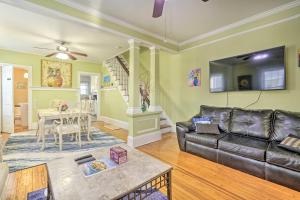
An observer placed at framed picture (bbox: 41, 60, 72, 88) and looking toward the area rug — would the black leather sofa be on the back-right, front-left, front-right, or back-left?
front-left

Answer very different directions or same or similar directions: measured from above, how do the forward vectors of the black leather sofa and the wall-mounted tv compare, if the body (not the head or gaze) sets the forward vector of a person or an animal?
same or similar directions

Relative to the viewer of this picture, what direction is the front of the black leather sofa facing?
facing the viewer and to the left of the viewer

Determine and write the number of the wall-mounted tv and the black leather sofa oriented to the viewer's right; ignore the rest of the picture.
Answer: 0

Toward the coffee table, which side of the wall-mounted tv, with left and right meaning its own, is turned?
front

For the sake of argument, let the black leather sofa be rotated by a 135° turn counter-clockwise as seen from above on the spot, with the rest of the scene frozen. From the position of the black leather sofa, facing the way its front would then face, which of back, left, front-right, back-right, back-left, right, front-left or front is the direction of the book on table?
back-right

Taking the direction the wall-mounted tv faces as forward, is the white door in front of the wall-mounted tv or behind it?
in front

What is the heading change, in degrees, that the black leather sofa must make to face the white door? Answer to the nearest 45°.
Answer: approximately 45° to its right

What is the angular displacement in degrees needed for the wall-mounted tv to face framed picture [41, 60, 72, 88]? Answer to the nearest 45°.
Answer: approximately 45° to its right

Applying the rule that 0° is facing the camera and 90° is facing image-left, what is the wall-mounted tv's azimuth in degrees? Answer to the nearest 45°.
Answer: approximately 45°

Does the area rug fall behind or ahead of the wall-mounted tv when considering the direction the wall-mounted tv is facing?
ahead

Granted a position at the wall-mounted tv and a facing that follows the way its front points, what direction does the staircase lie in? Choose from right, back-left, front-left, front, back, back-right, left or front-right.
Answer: front-right
